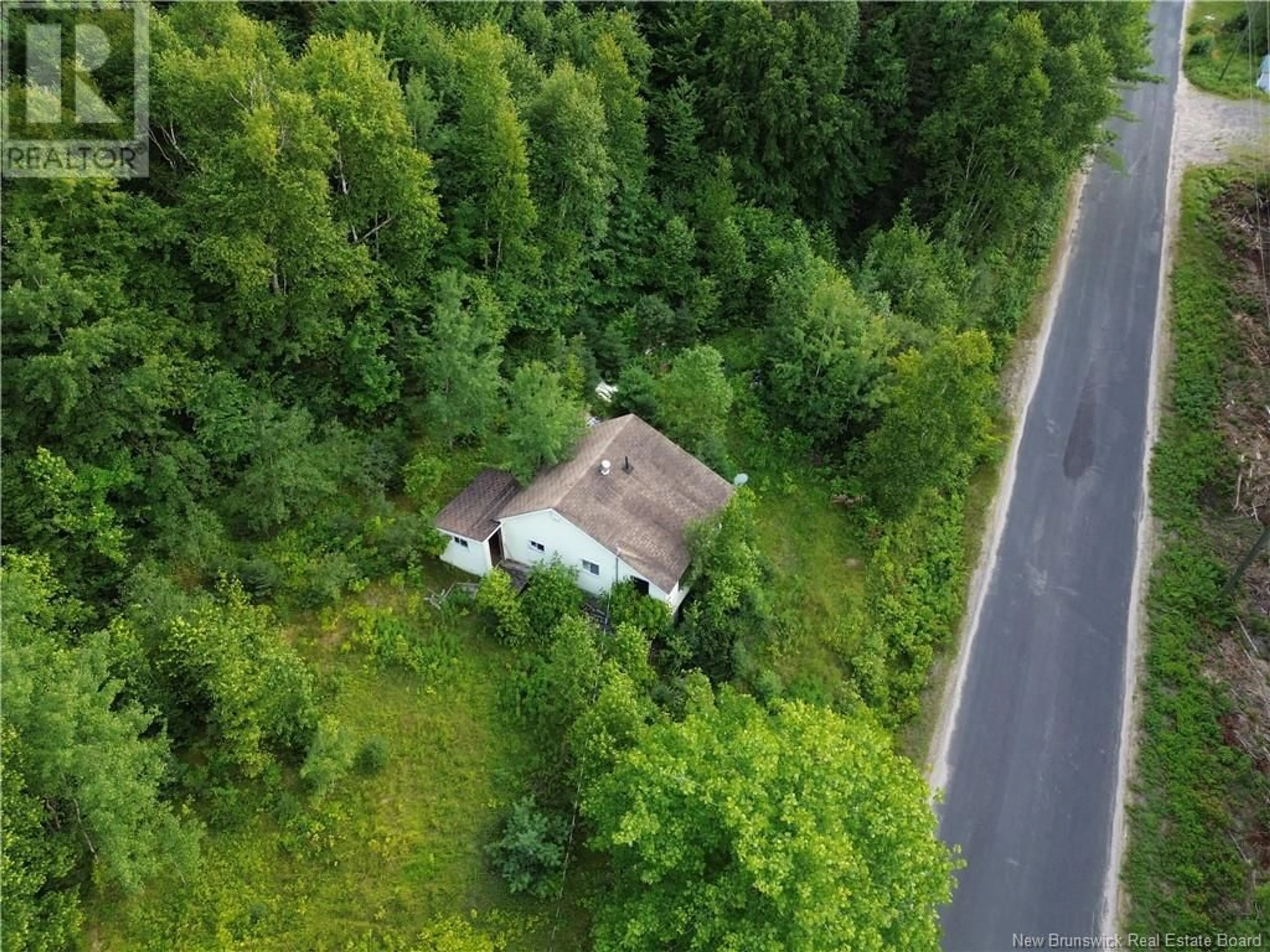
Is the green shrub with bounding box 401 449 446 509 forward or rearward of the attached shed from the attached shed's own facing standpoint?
rearward

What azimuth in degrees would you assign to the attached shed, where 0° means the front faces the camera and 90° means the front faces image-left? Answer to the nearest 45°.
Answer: approximately 315°

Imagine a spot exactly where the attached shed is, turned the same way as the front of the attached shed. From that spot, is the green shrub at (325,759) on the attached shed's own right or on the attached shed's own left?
on the attached shed's own right

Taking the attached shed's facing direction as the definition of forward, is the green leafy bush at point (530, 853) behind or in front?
in front

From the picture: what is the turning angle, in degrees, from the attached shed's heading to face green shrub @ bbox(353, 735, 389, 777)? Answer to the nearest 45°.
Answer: approximately 45° to its right
